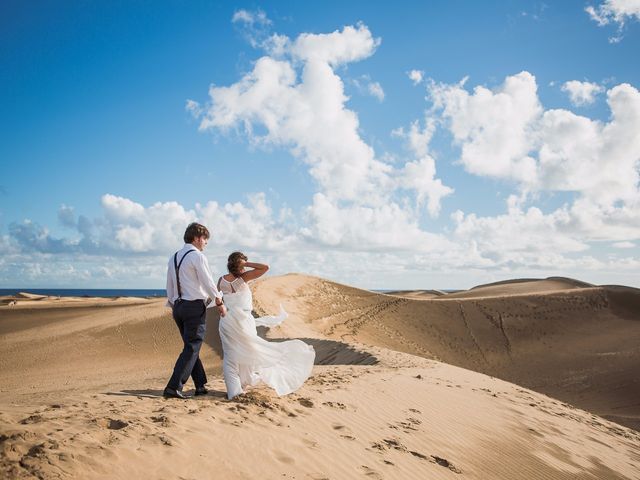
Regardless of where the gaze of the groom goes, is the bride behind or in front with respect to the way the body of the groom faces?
in front

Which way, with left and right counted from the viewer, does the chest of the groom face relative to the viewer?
facing away from the viewer and to the right of the viewer
